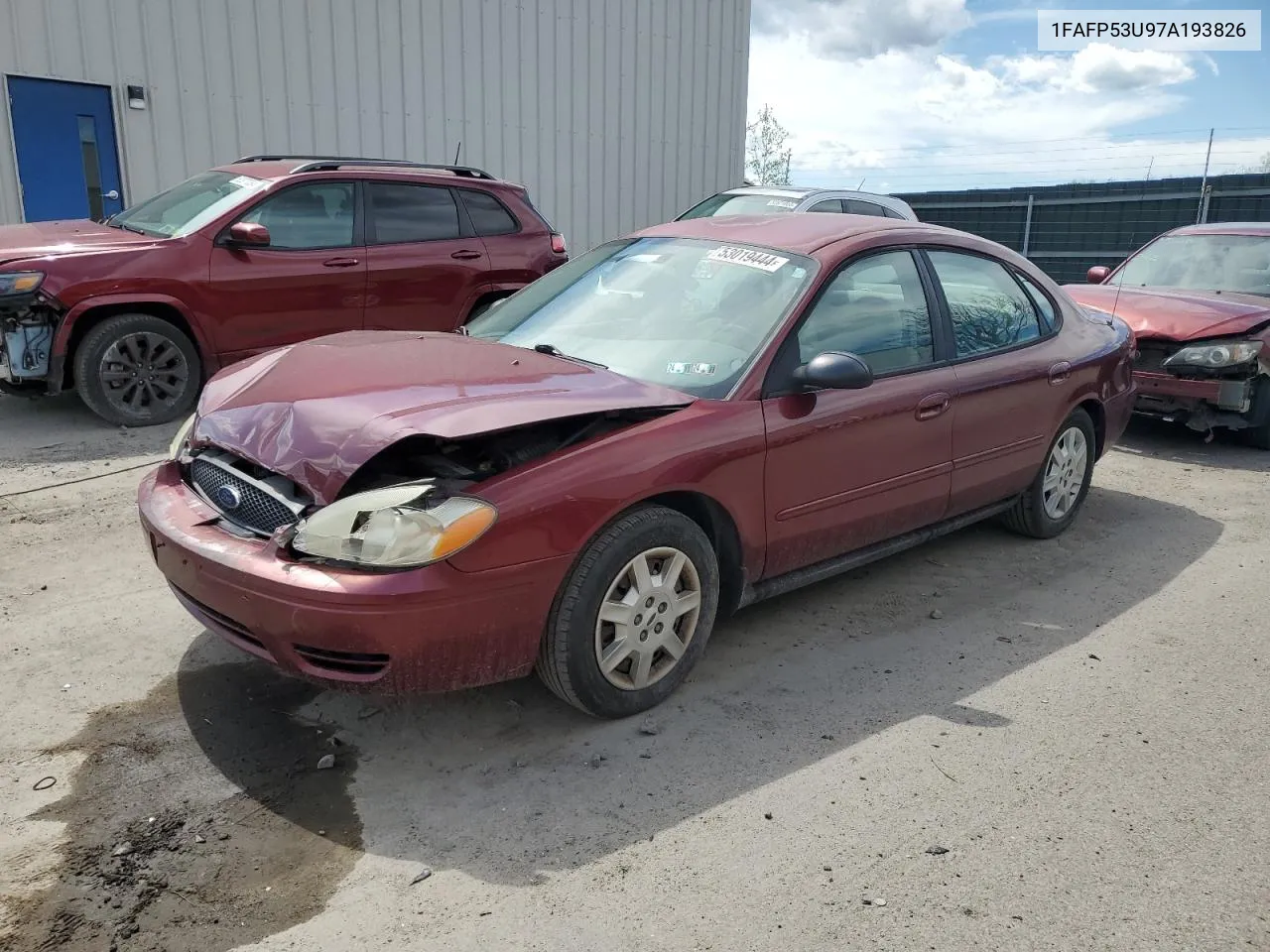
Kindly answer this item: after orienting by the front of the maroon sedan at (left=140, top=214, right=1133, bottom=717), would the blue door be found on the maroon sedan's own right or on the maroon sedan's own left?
on the maroon sedan's own right

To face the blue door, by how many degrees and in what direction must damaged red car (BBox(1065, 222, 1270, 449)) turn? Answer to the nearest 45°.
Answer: approximately 45° to its right

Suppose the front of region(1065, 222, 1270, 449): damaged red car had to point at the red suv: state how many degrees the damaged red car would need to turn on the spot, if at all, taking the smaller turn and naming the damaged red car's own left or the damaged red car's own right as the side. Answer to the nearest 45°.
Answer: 0° — it already faces it

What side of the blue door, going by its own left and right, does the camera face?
front

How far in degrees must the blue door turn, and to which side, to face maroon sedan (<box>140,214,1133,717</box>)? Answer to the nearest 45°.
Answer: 0° — it already faces it

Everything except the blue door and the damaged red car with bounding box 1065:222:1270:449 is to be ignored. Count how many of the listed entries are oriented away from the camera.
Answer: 0

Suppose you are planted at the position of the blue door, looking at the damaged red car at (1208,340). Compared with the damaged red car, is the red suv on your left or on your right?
right

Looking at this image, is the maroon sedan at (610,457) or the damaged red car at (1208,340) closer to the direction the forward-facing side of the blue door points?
the maroon sedan

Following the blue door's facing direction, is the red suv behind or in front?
in front

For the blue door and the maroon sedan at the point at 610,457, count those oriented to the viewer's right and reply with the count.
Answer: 0

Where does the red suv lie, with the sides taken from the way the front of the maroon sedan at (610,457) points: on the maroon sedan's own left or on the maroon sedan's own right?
on the maroon sedan's own right

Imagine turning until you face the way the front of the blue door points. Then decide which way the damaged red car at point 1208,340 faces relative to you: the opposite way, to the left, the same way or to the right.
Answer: to the right

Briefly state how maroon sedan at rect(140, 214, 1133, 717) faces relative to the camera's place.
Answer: facing the viewer and to the left of the viewer

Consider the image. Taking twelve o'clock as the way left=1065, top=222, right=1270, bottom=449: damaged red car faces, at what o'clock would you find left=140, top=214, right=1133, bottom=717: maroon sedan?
The maroon sedan is roughly at 11 o'clock from the damaged red car.
